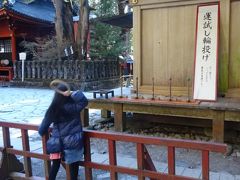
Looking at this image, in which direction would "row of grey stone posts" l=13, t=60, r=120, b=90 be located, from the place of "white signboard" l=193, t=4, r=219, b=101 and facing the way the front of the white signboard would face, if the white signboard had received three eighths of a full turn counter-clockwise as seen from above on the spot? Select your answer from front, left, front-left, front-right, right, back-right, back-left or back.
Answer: left

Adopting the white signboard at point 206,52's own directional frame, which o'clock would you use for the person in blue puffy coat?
The person in blue puffy coat is roughly at 1 o'clock from the white signboard.

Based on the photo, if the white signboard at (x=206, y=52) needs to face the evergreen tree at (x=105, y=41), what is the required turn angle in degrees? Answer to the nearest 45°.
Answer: approximately 135° to its right

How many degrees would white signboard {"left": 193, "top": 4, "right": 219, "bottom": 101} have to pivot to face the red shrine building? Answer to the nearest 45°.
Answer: approximately 135° to its right

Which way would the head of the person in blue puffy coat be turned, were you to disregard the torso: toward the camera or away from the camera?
away from the camera

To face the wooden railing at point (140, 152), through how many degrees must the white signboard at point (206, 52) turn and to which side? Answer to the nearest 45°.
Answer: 0° — it already faces it

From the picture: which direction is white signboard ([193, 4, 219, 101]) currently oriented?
toward the camera
